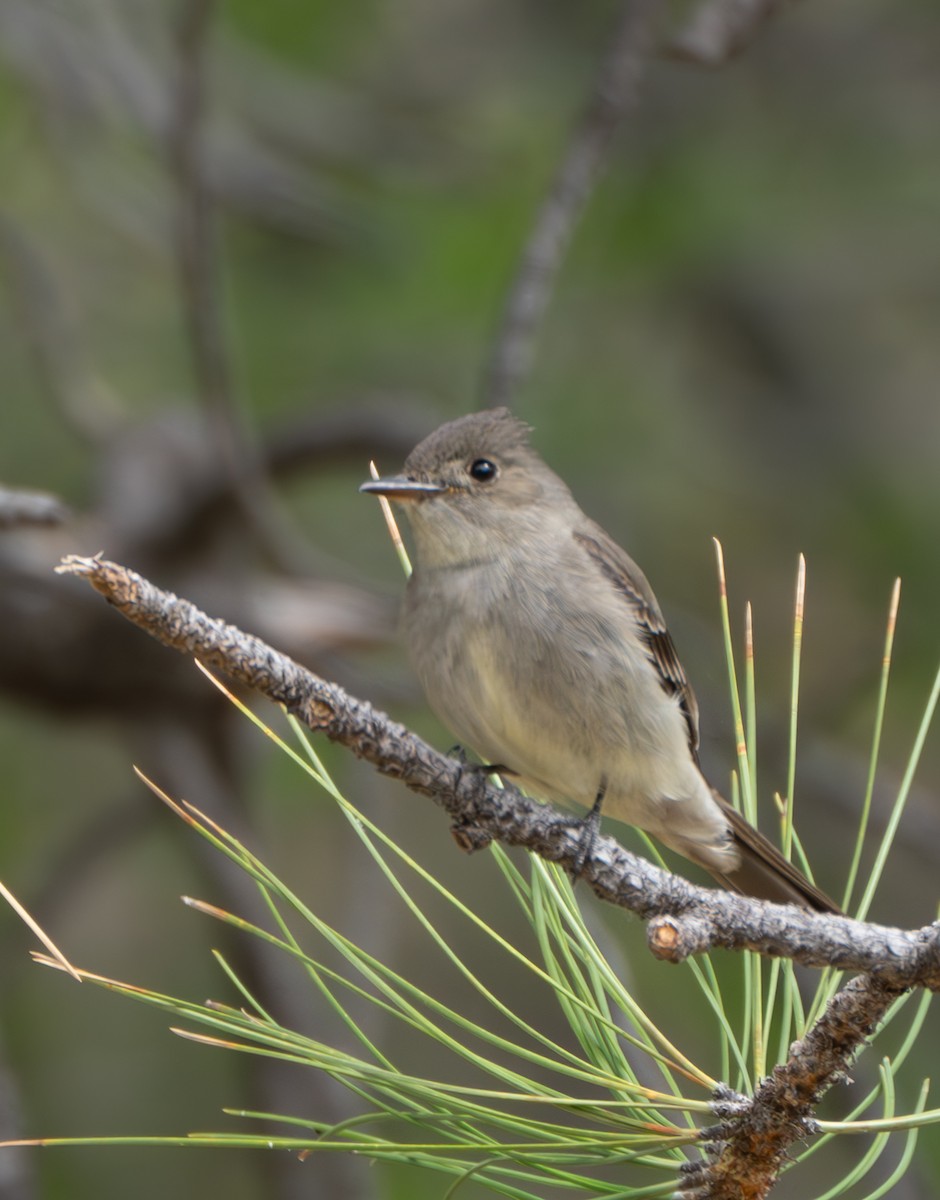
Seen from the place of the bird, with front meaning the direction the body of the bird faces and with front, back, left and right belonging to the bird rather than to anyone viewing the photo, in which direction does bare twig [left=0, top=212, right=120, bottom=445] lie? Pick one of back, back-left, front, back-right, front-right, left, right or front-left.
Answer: right

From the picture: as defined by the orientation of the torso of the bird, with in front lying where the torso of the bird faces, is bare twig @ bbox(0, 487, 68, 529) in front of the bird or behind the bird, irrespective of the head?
in front

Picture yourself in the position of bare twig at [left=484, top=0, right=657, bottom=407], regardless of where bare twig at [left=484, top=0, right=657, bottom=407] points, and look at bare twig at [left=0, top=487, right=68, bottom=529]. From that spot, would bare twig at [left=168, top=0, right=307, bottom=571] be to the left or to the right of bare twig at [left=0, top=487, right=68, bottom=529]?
right

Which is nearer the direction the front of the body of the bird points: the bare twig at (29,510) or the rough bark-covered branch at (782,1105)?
the bare twig
